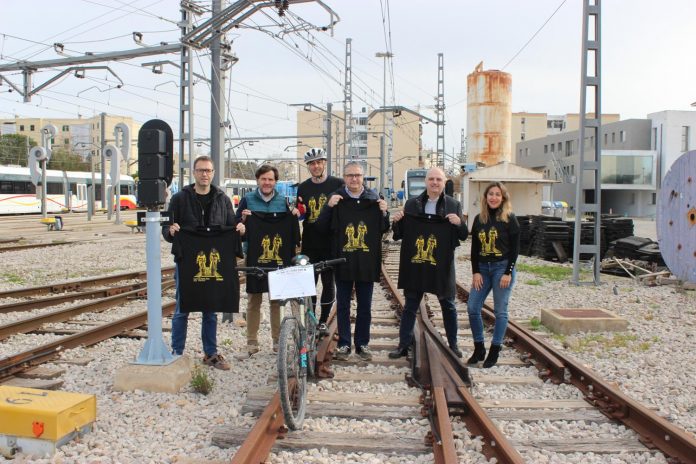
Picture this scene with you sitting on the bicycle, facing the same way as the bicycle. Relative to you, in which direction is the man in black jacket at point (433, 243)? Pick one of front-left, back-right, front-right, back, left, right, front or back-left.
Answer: back-left

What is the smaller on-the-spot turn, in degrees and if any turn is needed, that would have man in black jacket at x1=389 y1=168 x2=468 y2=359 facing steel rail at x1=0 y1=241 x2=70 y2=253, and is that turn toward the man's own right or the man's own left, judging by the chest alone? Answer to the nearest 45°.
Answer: approximately 135° to the man's own right

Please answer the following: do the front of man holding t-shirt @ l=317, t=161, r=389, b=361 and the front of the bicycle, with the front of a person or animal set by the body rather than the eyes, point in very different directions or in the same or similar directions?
same or similar directions

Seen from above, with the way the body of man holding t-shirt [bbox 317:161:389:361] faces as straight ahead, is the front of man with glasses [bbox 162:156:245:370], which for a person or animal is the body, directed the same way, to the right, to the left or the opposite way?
the same way

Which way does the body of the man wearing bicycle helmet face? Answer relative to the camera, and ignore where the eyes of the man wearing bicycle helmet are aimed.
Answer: toward the camera

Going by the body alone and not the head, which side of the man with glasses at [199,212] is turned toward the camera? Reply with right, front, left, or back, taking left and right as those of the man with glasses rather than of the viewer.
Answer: front

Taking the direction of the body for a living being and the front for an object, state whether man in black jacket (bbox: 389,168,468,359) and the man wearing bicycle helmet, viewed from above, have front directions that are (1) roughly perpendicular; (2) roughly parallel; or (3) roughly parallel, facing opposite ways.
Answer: roughly parallel

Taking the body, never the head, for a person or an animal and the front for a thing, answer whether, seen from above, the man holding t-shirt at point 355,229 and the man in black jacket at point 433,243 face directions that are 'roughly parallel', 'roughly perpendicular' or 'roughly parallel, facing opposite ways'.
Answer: roughly parallel

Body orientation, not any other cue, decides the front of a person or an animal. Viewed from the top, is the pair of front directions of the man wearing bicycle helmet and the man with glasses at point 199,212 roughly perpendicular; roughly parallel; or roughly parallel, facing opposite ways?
roughly parallel

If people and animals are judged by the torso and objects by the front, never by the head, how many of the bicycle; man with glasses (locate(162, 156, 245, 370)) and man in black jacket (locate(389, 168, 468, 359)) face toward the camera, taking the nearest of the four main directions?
3

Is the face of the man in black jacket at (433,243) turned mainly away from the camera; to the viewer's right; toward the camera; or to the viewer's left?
toward the camera

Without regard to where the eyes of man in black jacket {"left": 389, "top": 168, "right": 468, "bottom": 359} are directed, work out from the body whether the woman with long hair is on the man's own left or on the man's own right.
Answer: on the man's own left

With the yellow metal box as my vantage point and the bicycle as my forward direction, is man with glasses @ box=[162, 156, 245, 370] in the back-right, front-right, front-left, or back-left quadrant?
front-left

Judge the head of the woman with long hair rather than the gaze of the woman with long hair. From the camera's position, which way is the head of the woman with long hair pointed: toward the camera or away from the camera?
toward the camera

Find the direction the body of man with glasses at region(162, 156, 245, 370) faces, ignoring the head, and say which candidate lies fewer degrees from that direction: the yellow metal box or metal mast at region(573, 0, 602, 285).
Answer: the yellow metal box

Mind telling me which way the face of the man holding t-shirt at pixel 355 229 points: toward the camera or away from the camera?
toward the camera

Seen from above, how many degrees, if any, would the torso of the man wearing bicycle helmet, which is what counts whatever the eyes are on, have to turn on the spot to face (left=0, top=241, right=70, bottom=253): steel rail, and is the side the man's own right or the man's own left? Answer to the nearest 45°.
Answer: approximately 135° to the man's own right

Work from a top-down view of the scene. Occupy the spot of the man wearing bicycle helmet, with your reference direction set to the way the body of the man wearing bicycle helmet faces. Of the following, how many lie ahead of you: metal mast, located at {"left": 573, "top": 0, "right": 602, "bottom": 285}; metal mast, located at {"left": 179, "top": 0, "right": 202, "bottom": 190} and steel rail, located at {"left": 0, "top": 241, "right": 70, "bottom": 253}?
0

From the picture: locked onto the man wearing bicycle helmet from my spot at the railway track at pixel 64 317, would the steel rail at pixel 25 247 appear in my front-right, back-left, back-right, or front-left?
back-left

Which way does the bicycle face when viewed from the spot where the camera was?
facing the viewer
